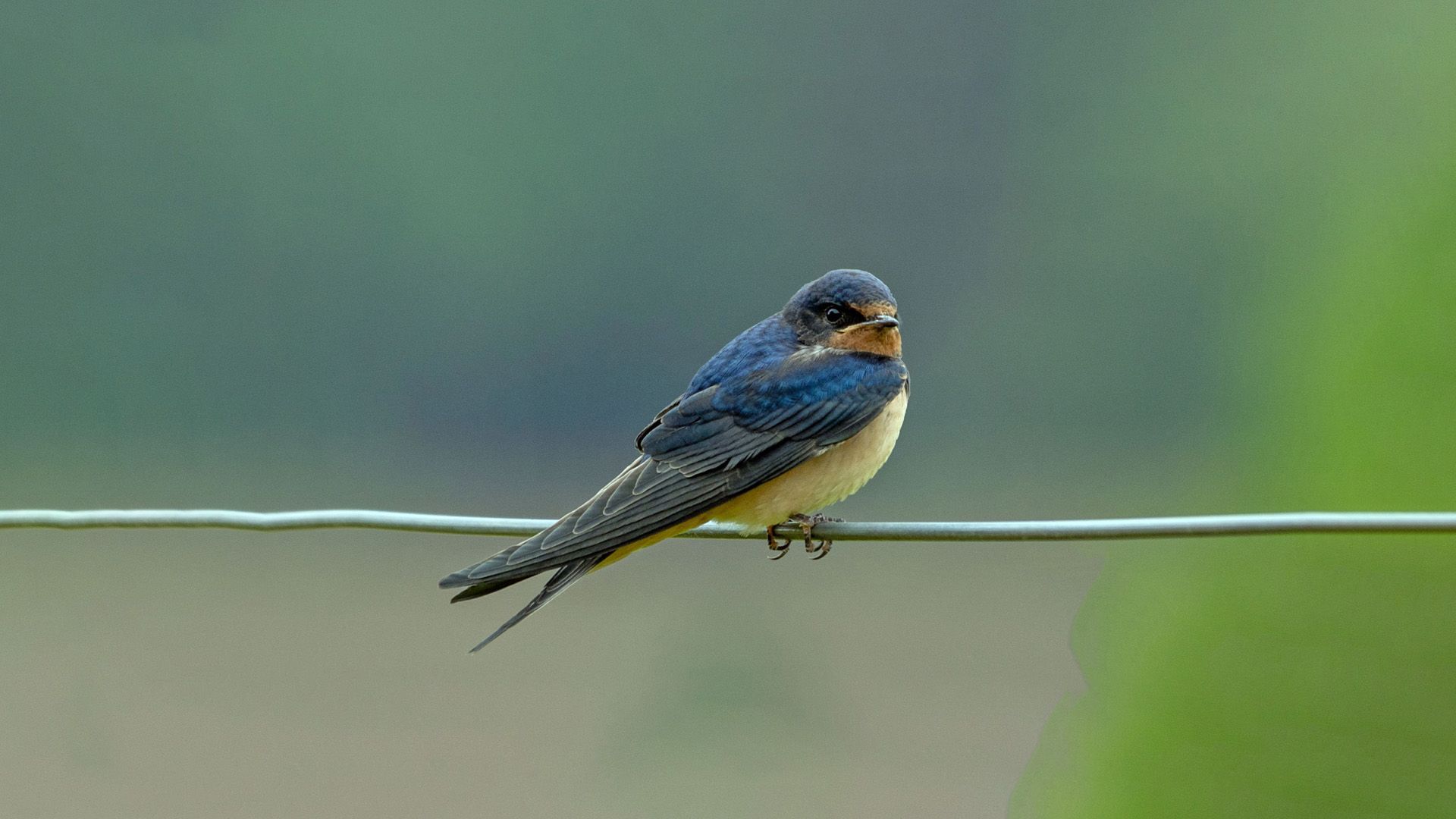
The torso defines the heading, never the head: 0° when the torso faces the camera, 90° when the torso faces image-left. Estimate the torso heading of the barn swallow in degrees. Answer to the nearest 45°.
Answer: approximately 270°
